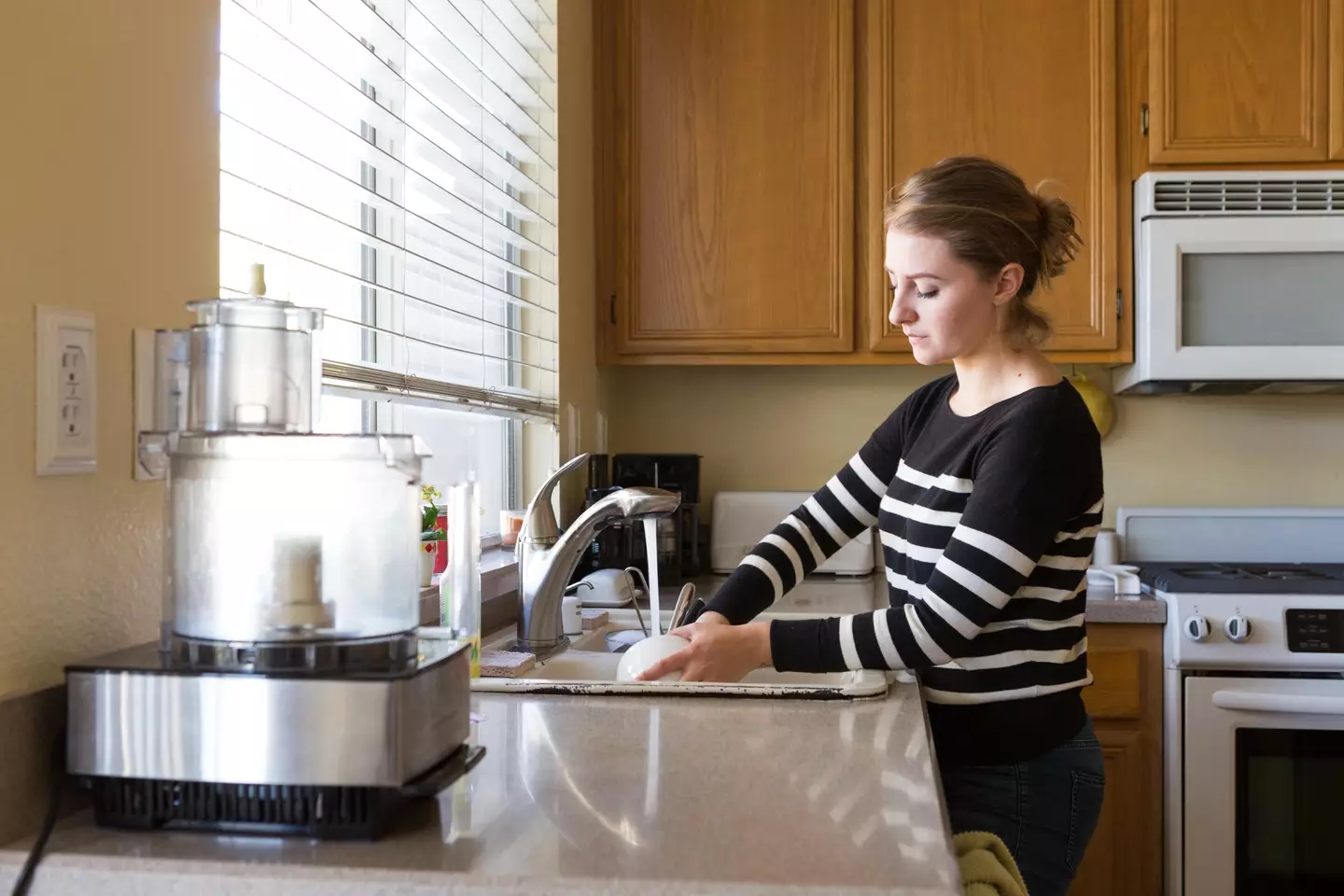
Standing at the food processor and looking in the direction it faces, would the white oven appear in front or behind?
in front

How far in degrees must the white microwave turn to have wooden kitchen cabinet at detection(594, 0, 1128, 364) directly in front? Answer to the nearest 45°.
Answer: approximately 90° to its right

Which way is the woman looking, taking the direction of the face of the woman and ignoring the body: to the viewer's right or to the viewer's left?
to the viewer's left

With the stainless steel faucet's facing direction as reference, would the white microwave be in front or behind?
in front

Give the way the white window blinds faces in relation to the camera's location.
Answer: facing the viewer and to the right of the viewer

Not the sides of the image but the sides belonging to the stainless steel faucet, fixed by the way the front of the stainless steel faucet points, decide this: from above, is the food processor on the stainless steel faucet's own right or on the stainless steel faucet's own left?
on the stainless steel faucet's own right

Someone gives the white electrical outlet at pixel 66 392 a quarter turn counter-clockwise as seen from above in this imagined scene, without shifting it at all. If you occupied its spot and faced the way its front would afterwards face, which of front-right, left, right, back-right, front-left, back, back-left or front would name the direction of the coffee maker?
front

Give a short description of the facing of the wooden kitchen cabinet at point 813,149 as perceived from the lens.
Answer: facing the viewer

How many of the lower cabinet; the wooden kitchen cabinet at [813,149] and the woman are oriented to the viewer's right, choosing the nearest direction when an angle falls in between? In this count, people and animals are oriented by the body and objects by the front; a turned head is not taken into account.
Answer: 0
